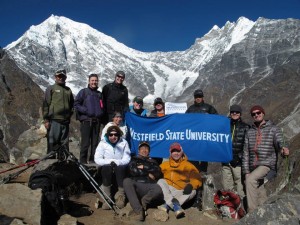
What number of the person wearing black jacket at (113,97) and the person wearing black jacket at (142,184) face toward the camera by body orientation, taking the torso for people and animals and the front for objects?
2

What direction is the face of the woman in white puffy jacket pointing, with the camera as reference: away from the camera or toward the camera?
toward the camera

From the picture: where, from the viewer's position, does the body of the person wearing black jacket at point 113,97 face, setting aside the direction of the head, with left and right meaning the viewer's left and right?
facing the viewer

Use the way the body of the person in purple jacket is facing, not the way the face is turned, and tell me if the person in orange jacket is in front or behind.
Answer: in front

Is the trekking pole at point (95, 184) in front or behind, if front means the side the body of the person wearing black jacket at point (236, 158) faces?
in front

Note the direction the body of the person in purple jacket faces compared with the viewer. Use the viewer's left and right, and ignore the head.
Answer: facing the viewer and to the right of the viewer

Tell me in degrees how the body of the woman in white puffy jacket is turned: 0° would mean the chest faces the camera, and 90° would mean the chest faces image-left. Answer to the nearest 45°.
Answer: approximately 0°

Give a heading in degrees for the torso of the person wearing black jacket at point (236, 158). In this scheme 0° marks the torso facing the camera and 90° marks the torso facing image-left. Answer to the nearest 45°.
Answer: approximately 45°

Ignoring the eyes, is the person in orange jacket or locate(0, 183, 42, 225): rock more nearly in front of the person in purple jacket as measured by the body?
the person in orange jacket

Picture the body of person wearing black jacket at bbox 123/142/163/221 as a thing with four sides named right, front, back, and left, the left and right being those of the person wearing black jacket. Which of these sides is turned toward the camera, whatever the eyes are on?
front
